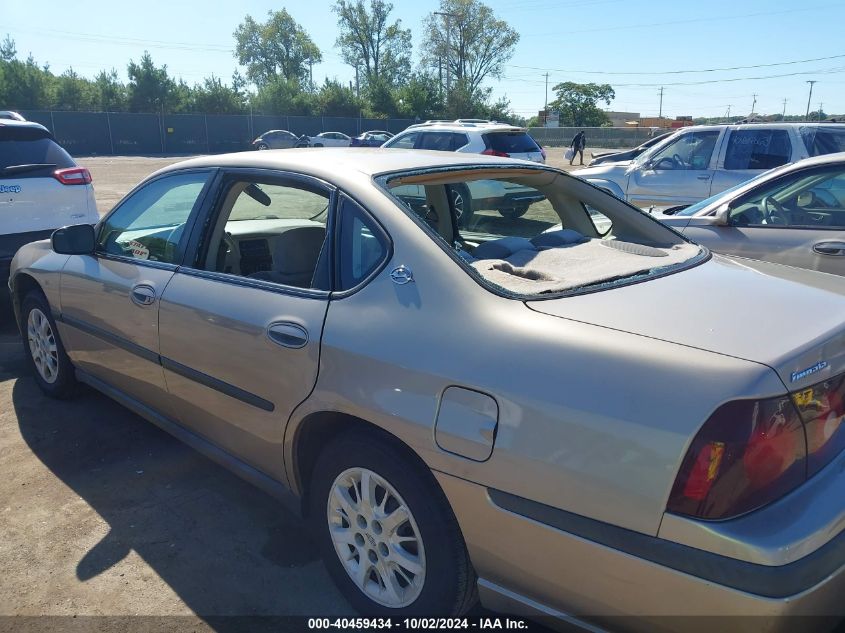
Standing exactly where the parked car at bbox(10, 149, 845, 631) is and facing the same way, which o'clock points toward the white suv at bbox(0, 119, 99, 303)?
The white suv is roughly at 12 o'clock from the parked car.

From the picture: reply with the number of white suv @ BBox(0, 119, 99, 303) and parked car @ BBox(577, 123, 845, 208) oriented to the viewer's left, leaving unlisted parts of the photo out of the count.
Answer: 1

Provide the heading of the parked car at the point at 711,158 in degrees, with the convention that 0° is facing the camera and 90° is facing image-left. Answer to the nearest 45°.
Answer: approximately 90°

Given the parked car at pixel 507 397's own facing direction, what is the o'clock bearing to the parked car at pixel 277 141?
the parked car at pixel 277 141 is roughly at 1 o'clock from the parked car at pixel 507 397.

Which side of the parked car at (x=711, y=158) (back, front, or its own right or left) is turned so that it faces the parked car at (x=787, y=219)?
left

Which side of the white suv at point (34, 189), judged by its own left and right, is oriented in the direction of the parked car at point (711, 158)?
right

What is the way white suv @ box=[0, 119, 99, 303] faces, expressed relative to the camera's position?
facing away from the viewer

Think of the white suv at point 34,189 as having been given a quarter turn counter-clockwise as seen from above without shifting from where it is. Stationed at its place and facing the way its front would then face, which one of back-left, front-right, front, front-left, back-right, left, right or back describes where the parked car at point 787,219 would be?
back-left

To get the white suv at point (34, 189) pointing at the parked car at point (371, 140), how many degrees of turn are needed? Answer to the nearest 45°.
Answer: approximately 45° to its right

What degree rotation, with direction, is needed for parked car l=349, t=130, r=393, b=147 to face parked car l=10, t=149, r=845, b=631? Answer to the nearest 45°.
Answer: approximately 45° to its left

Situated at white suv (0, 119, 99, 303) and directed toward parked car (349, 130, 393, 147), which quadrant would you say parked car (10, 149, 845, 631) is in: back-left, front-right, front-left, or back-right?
back-right

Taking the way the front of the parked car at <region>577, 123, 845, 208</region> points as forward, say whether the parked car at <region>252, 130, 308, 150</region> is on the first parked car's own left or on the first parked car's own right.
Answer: on the first parked car's own right
